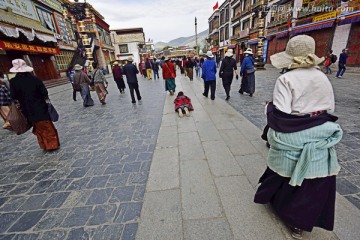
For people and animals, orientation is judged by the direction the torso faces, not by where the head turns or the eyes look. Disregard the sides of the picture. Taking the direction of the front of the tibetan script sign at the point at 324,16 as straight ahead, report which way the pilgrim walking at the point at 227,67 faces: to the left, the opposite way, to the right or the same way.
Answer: to the right

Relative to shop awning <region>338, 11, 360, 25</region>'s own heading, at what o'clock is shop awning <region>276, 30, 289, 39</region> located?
shop awning <region>276, 30, 289, 39</region> is roughly at 3 o'clock from shop awning <region>338, 11, 360, 25</region>.

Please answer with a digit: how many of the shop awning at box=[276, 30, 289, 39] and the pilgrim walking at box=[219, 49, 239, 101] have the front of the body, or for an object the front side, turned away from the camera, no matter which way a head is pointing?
1

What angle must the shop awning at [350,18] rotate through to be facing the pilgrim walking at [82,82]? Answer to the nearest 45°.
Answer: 0° — it already faces them

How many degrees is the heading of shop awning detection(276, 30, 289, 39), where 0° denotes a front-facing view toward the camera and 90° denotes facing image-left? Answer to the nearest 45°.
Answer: approximately 45°

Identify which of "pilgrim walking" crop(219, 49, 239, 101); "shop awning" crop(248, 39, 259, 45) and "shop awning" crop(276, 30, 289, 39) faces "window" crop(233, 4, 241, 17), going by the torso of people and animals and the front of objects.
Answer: the pilgrim walking

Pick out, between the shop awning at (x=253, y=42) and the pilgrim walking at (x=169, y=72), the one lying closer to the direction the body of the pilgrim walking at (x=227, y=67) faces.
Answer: the shop awning

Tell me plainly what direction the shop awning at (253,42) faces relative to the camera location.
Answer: facing the viewer and to the left of the viewer

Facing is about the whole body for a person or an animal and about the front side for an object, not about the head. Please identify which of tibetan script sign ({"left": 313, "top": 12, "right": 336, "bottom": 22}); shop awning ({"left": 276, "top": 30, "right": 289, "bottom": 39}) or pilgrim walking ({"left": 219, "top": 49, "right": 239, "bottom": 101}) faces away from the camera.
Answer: the pilgrim walking

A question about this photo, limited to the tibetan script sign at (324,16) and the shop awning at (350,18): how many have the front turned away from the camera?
0

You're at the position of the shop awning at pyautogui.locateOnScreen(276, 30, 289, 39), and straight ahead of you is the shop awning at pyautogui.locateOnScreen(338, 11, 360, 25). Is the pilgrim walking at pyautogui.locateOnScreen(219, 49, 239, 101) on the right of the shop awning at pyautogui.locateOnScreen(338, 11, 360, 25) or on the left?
right

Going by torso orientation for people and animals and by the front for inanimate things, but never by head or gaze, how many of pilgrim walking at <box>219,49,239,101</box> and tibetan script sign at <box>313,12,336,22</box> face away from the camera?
1

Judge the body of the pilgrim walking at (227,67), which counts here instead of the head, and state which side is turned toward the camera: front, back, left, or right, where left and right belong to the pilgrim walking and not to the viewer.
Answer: back

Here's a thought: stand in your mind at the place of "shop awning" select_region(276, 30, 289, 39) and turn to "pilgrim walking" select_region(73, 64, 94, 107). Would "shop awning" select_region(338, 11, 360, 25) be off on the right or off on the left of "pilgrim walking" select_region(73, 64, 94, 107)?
left

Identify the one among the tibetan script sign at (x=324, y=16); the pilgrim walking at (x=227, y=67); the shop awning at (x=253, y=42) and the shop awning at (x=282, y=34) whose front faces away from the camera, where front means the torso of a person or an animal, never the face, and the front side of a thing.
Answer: the pilgrim walking

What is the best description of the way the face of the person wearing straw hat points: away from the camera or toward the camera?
away from the camera

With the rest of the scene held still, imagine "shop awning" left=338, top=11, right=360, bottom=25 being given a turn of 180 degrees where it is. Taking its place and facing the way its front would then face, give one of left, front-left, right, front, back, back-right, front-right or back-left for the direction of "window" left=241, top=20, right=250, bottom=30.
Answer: left

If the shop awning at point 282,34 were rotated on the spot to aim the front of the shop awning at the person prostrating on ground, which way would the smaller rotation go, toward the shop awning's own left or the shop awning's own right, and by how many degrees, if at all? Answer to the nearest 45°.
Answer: approximately 45° to the shop awning's own left

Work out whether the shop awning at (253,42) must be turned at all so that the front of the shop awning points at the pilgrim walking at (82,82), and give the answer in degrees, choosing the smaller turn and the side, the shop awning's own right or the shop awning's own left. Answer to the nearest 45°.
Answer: approximately 45° to the shop awning's own left
